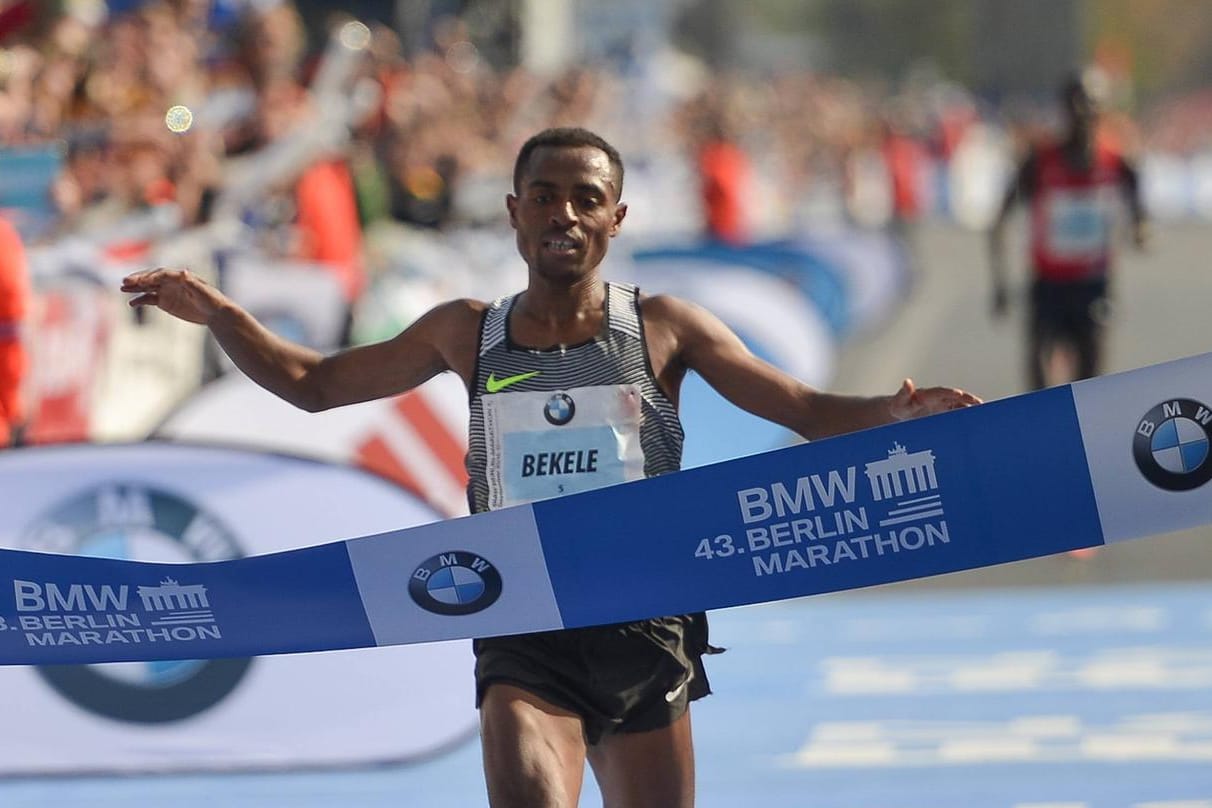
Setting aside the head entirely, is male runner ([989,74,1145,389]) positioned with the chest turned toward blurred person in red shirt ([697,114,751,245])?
no

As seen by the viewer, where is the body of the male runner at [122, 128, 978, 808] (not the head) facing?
toward the camera

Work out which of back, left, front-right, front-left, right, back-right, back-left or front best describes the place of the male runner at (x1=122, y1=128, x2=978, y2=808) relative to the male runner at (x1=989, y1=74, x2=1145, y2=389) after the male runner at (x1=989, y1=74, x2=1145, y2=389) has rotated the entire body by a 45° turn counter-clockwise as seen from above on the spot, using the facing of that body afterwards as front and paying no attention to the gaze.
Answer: front-right

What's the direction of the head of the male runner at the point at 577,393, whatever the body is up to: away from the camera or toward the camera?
toward the camera

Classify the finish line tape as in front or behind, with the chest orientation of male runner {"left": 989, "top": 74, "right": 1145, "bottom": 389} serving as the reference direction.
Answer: in front

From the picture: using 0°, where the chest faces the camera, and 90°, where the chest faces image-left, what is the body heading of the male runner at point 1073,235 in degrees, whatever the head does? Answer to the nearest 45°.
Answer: approximately 0°

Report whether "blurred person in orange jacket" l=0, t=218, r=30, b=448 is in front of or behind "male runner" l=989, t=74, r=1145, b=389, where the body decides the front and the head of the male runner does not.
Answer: in front

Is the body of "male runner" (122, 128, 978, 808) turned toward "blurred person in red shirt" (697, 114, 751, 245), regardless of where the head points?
no
